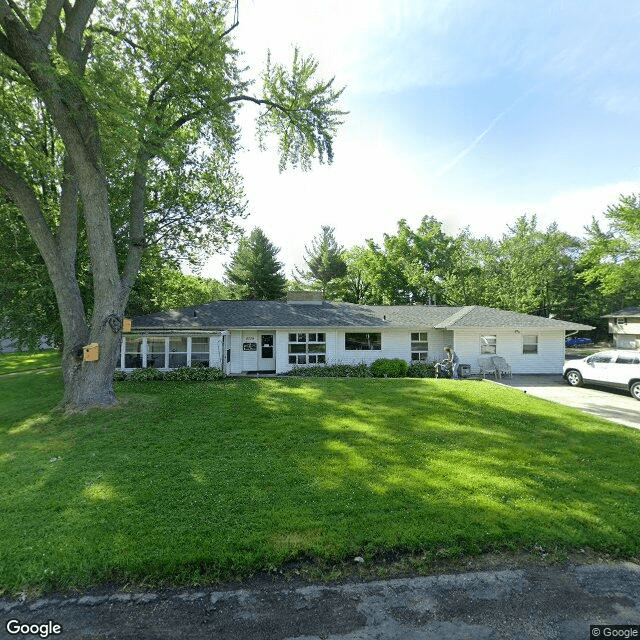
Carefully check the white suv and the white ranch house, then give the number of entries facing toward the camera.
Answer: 1

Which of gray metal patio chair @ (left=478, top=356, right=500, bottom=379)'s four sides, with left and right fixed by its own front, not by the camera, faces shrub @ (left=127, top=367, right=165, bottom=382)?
right

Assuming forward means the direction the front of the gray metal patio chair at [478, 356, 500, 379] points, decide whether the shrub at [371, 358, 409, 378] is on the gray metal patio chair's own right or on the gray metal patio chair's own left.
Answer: on the gray metal patio chair's own right

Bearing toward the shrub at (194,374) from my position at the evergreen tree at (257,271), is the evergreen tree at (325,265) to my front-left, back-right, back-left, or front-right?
back-left

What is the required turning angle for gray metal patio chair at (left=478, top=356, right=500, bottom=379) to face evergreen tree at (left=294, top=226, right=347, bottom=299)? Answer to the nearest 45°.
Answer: approximately 180°

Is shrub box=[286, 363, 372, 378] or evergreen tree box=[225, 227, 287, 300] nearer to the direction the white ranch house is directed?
the shrub

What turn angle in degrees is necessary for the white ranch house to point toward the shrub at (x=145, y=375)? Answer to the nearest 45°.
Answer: approximately 45° to its right
